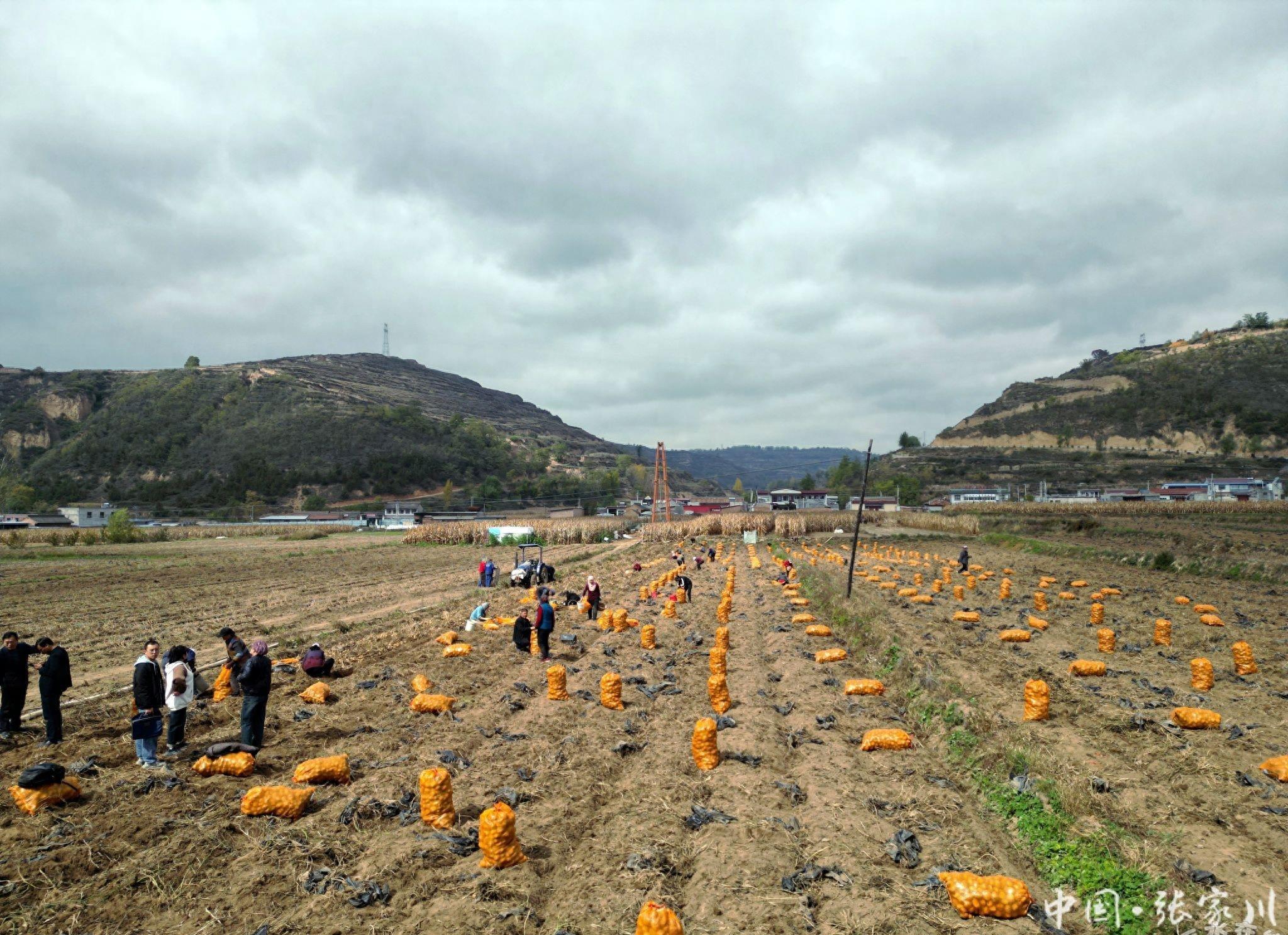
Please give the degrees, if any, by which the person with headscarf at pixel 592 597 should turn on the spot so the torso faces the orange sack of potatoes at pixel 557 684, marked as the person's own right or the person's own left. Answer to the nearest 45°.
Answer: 0° — they already face it

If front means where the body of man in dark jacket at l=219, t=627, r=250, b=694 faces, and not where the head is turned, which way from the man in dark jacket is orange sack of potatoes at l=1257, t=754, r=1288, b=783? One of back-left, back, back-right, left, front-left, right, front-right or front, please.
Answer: back-left

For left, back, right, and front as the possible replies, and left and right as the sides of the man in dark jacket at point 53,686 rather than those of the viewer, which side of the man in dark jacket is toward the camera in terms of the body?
left

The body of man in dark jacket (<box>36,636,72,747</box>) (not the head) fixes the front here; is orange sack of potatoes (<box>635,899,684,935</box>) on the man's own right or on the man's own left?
on the man's own left

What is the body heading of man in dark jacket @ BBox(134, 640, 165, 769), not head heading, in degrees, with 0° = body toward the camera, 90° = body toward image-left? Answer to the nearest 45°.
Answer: approximately 315°

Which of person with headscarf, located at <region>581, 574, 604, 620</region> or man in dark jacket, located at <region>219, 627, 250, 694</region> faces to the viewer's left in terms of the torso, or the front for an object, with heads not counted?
the man in dark jacket
